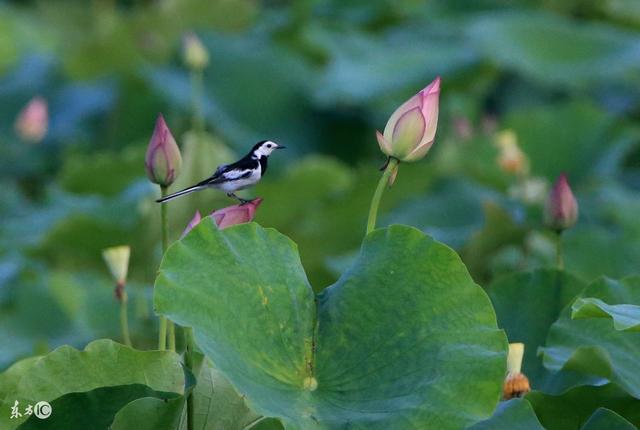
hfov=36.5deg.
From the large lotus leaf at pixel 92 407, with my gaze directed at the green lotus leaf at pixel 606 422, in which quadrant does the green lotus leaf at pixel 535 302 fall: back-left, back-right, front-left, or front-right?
front-left

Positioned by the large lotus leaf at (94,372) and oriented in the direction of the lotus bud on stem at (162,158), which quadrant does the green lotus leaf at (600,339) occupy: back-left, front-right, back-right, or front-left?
front-right

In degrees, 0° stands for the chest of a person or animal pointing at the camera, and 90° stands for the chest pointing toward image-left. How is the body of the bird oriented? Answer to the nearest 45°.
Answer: approximately 270°

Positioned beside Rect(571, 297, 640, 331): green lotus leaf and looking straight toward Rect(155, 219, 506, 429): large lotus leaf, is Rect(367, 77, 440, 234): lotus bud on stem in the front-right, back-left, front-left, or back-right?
front-right
